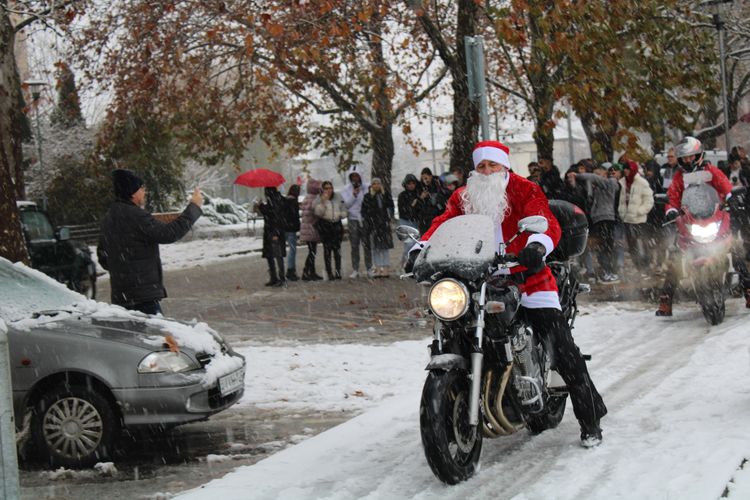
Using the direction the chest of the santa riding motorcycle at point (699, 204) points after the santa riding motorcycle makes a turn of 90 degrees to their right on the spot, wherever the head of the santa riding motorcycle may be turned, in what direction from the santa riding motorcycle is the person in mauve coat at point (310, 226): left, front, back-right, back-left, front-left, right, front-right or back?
front-right

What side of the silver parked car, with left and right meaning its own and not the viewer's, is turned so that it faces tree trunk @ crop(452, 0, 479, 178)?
left

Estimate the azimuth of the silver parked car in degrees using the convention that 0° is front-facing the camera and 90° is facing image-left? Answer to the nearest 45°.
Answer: approximately 315°

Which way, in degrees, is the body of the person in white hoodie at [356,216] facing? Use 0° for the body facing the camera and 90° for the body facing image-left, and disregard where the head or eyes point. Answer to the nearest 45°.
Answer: approximately 0°

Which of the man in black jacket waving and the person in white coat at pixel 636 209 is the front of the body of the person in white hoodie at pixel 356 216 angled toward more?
the man in black jacket waving

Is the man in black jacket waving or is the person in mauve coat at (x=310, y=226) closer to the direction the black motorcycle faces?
the man in black jacket waving

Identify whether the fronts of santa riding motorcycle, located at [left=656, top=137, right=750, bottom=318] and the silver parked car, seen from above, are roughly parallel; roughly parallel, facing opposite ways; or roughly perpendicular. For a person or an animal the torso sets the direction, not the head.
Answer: roughly perpendicular

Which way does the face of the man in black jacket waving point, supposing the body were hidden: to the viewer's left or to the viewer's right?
to the viewer's right

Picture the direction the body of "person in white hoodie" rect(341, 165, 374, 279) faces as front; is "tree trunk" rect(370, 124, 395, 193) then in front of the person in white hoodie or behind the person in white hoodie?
behind

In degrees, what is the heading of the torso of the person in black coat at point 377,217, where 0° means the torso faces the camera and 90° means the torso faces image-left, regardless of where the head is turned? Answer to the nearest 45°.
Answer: approximately 0°

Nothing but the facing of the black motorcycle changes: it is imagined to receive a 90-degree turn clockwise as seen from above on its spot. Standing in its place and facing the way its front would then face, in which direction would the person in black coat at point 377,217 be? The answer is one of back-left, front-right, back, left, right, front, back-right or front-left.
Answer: front-right
